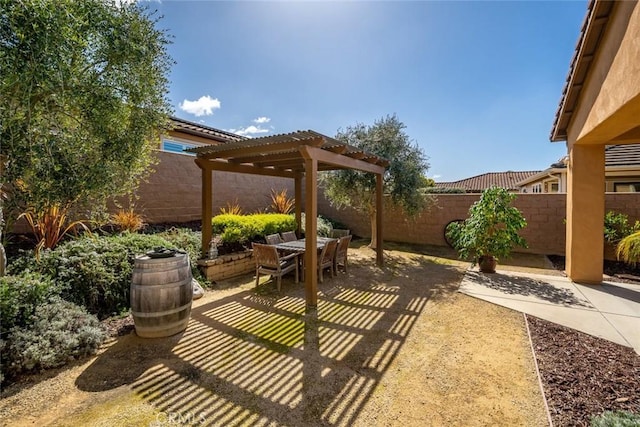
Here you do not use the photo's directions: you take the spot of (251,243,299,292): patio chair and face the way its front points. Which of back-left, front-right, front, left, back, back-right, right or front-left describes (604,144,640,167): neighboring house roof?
front-right

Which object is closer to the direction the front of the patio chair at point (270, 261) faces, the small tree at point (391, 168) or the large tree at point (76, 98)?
the small tree

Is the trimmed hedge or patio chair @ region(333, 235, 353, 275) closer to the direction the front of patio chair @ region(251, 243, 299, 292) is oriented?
the patio chair

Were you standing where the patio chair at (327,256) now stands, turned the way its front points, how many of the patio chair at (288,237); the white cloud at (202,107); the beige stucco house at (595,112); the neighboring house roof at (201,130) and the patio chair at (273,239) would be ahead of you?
4

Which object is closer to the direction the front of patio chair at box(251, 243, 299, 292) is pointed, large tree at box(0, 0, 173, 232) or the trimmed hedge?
the trimmed hedge

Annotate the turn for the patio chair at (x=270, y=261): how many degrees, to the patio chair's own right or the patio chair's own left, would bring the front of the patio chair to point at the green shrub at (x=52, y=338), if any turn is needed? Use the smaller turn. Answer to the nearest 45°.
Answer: approximately 180°

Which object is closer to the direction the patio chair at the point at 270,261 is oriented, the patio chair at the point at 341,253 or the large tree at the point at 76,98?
the patio chair

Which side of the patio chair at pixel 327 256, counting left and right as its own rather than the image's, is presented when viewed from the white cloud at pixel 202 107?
front

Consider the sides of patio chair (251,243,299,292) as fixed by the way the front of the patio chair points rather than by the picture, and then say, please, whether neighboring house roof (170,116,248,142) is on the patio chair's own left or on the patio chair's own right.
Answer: on the patio chair's own left

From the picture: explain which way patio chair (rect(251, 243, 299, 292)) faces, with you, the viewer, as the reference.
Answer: facing away from the viewer and to the right of the viewer

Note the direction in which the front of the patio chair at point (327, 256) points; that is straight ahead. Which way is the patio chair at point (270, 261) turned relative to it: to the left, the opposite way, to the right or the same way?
to the right

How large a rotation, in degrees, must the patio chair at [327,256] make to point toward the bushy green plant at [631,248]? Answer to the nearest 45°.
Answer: approximately 135° to its right

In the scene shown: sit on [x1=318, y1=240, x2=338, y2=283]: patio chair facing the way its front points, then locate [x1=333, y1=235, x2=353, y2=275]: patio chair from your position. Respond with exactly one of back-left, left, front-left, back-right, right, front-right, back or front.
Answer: right

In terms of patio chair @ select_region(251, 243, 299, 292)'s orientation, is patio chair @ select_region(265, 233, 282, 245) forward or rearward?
forward

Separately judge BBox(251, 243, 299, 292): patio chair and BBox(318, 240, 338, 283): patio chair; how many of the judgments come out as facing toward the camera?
0

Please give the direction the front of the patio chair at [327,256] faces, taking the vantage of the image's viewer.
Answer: facing away from the viewer and to the left of the viewer
